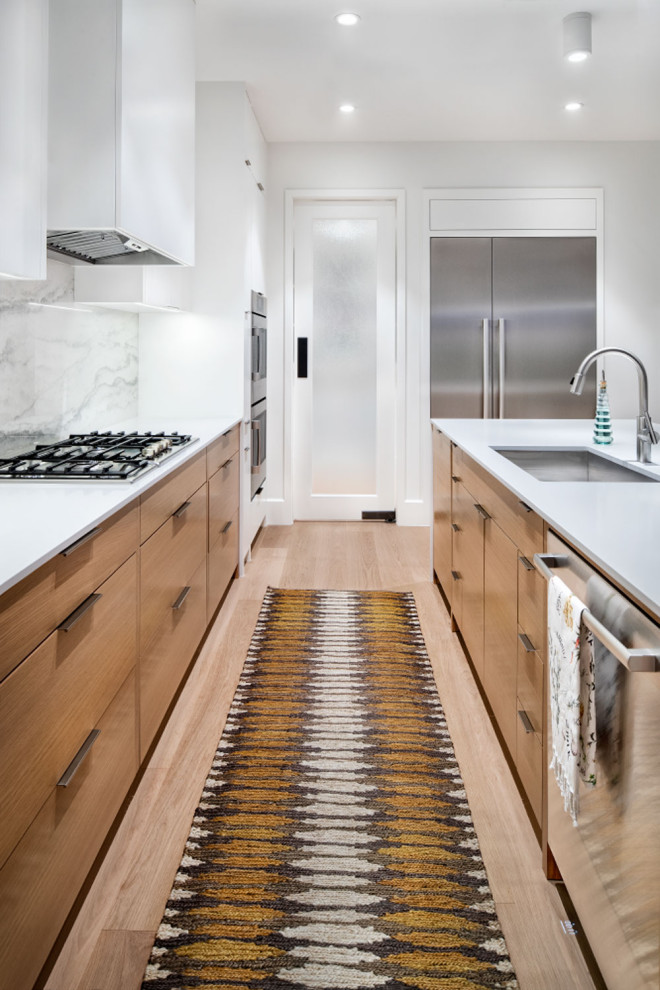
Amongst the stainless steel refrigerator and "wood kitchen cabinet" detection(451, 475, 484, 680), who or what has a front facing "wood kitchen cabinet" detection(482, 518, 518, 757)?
the stainless steel refrigerator

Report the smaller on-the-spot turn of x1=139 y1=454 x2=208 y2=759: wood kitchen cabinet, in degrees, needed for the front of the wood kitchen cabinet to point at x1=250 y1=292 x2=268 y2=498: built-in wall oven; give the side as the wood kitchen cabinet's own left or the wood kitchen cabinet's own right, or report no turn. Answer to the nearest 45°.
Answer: approximately 90° to the wood kitchen cabinet's own left

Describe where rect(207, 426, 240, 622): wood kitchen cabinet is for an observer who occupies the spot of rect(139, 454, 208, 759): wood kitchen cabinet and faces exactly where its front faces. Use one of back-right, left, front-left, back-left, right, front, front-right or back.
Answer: left

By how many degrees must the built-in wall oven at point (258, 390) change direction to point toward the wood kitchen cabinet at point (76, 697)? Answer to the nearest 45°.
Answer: approximately 90° to its right

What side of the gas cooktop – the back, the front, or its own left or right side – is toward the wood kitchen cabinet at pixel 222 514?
left

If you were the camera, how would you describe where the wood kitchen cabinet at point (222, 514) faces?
facing to the right of the viewer

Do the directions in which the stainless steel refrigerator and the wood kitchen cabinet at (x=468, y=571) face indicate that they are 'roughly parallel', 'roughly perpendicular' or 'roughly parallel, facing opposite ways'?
roughly perpendicular

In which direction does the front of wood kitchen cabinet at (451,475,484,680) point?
to the viewer's left

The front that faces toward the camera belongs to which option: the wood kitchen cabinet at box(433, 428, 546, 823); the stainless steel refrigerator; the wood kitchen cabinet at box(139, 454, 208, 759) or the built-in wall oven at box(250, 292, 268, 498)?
the stainless steel refrigerator

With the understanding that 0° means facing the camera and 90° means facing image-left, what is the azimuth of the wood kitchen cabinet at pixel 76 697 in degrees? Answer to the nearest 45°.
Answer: approximately 270°

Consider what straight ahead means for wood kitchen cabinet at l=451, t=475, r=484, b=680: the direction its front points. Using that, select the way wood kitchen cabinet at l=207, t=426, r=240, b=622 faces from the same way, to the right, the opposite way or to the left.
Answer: the opposite way

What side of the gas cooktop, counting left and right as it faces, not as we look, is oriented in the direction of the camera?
right

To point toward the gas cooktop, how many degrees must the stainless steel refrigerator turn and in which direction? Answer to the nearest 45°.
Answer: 0° — it already faces it

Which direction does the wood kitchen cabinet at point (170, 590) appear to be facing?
to the viewer's right

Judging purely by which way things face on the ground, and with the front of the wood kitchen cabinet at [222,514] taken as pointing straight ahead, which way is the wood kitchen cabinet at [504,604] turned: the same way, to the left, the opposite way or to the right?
the opposite way

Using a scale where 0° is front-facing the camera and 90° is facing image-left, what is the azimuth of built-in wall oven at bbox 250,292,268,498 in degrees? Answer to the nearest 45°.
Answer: approximately 270°
